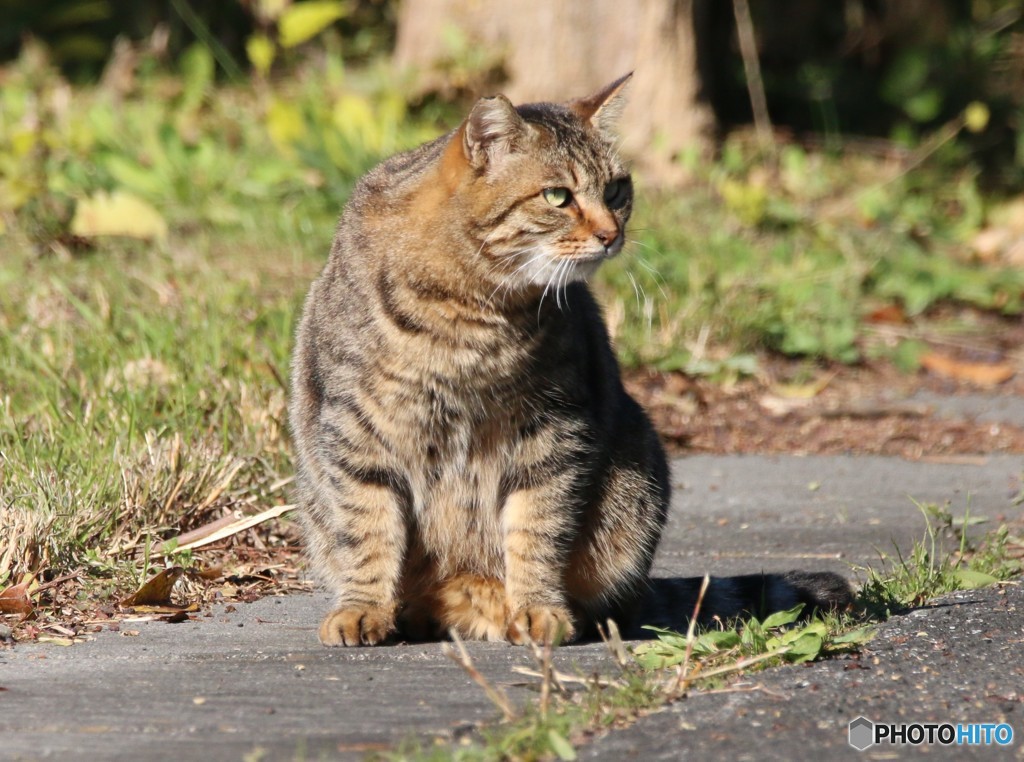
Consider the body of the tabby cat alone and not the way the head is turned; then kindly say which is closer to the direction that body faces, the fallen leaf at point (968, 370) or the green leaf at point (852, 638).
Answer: the green leaf

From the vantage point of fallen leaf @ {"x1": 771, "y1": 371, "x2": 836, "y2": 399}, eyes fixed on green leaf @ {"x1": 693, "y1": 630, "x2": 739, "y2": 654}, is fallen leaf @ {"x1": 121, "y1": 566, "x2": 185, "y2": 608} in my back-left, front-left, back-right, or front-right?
front-right

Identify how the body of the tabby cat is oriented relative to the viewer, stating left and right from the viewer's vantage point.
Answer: facing the viewer

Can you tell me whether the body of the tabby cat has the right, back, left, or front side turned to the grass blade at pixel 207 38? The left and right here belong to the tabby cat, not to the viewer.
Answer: back

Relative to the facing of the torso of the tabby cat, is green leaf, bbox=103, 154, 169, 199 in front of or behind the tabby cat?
behind

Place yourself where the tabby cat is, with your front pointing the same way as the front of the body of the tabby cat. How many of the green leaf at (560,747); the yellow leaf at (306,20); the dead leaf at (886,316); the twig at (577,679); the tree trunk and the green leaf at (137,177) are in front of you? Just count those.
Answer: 2

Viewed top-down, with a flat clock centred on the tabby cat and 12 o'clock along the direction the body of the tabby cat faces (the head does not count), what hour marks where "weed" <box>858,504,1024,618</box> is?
The weed is roughly at 9 o'clock from the tabby cat.

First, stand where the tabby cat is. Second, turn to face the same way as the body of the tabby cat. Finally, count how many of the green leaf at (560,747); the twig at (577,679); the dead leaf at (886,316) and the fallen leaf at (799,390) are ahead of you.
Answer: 2

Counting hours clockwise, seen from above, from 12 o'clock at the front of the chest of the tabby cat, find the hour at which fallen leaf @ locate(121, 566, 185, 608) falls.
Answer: The fallen leaf is roughly at 3 o'clock from the tabby cat.

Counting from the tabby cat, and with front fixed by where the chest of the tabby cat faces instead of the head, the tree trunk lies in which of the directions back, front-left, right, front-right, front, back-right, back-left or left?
back

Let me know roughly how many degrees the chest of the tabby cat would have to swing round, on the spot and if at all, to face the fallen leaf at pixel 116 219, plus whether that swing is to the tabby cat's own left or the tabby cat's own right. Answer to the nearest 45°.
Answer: approximately 135° to the tabby cat's own right

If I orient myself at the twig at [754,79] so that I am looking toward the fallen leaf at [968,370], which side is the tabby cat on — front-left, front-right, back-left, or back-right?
front-right

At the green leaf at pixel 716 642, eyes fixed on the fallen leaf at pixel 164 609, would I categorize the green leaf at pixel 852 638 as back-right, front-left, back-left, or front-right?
back-right

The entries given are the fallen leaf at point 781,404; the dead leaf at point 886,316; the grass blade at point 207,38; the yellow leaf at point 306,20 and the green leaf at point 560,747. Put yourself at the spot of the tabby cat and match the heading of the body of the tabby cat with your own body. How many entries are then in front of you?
1

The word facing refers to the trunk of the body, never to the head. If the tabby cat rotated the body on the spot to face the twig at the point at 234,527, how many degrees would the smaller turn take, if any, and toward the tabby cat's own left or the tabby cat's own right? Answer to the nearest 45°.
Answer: approximately 135° to the tabby cat's own right

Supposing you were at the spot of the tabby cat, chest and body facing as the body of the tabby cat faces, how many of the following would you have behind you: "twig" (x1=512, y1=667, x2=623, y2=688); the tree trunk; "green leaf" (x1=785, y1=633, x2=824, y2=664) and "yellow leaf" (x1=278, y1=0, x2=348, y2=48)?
2

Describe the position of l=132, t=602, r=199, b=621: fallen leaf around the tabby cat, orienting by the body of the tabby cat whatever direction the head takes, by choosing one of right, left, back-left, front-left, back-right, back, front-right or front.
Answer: right
